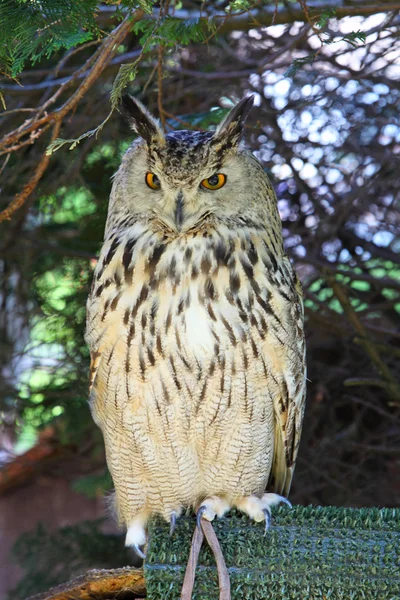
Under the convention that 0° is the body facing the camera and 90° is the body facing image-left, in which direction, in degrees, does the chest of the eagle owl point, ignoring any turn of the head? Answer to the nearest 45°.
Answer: approximately 0°
